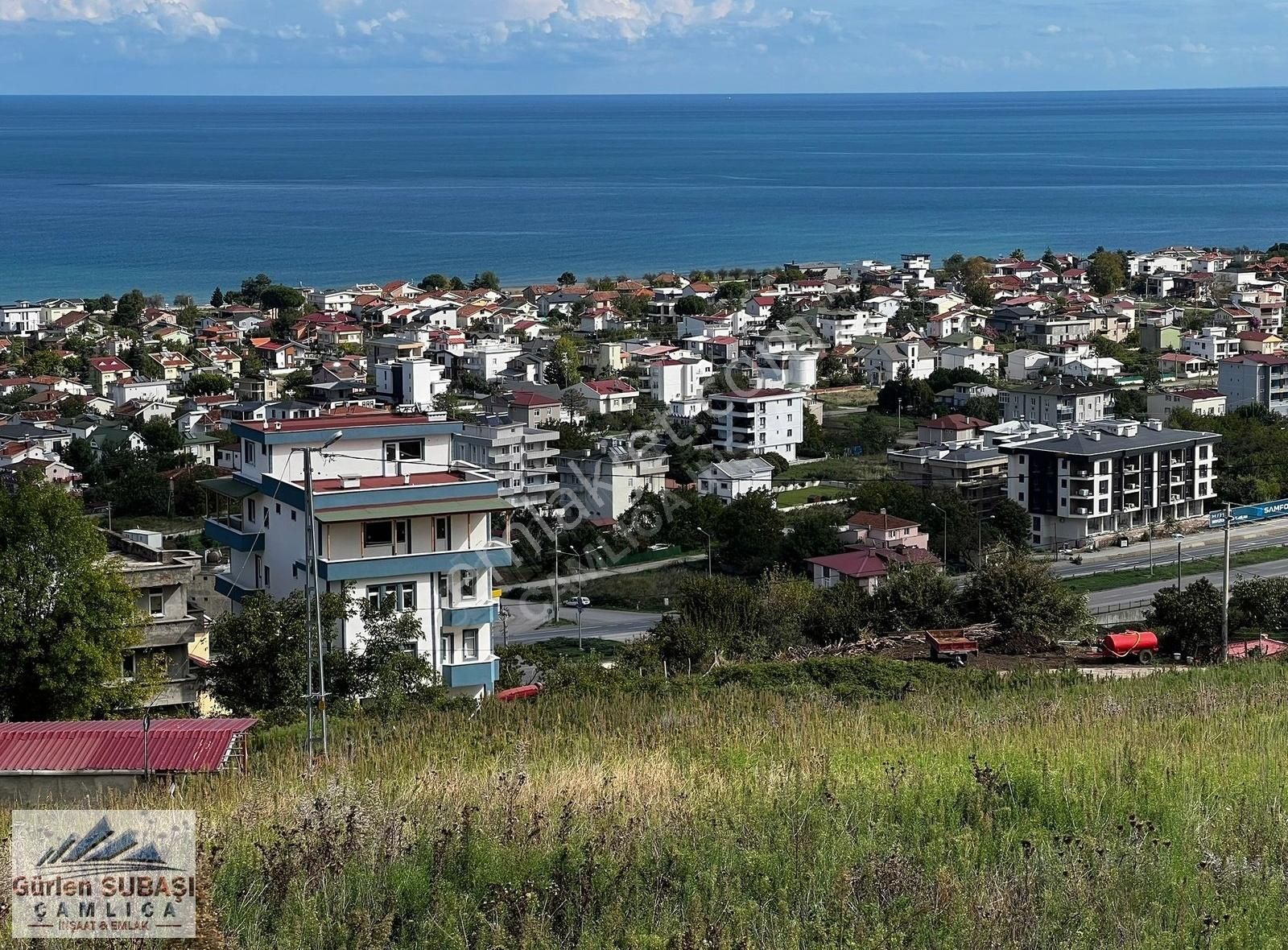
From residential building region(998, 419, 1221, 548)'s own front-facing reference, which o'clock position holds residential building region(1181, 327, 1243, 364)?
residential building region(1181, 327, 1243, 364) is roughly at 8 o'clock from residential building region(998, 419, 1221, 548).

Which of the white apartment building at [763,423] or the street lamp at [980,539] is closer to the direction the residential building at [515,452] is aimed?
the street lamp

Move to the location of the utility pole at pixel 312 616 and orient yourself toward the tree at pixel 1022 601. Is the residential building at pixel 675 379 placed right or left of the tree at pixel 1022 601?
left

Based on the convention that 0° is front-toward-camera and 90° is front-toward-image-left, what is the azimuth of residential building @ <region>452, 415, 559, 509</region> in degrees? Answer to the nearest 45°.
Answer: approximately 315°

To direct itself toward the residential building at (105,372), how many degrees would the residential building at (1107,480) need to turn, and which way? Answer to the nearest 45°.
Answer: approximately 135° to its right

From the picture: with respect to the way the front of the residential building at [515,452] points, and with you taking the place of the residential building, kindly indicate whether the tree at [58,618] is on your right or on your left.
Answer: on your right

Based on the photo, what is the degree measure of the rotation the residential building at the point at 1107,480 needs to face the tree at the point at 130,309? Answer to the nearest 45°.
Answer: approximately 180°

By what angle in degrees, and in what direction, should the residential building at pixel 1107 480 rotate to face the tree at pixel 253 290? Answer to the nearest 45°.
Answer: approximately 180°

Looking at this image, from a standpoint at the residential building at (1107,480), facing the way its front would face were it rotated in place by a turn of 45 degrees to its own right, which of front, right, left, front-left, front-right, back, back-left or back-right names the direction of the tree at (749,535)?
front-right

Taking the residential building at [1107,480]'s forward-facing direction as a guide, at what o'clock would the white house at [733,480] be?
The white house is roughly at 4 o'clock from the residential building.
